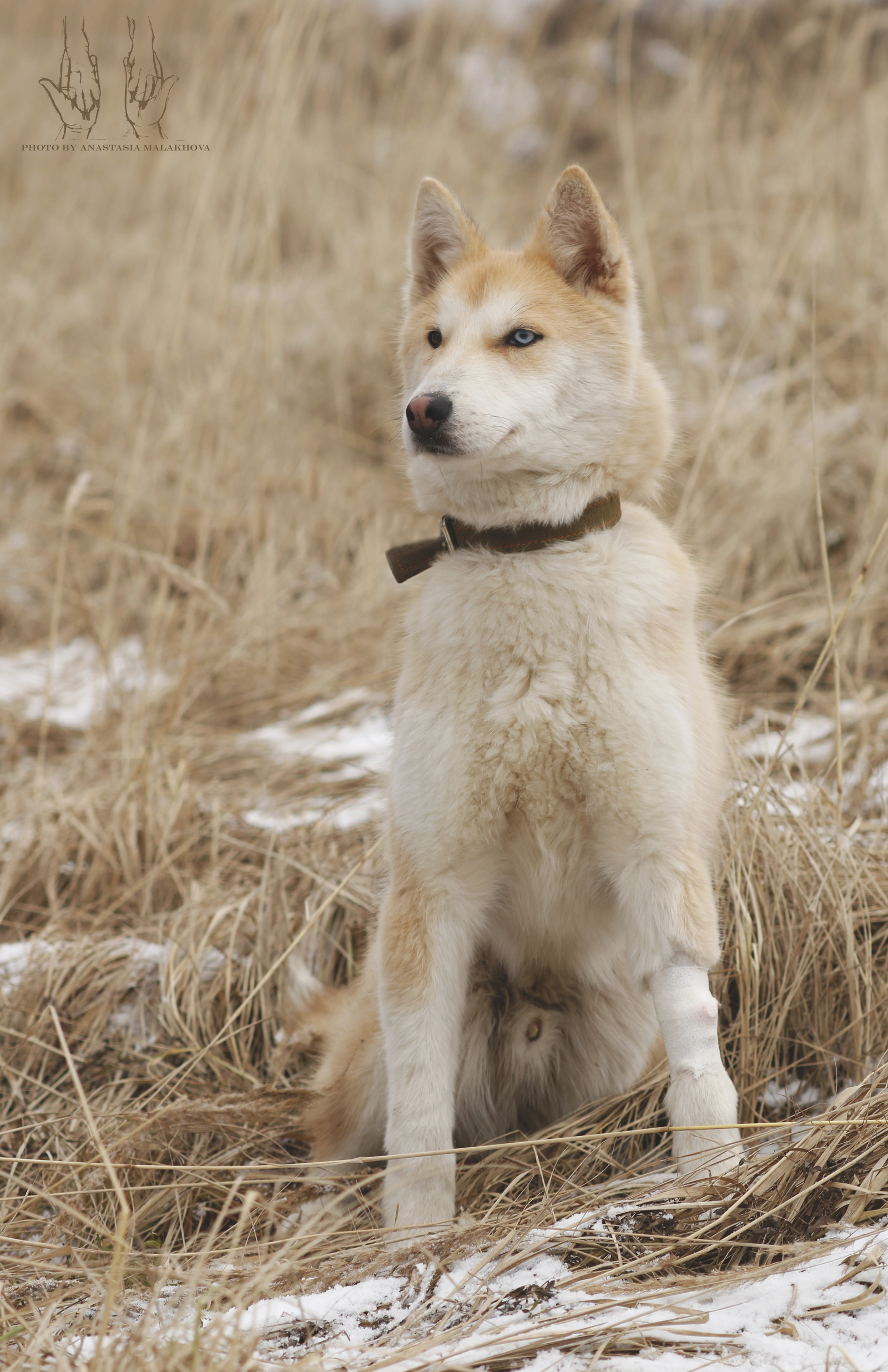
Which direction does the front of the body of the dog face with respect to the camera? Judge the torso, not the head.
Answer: toward the camera
